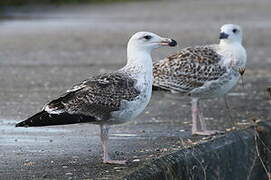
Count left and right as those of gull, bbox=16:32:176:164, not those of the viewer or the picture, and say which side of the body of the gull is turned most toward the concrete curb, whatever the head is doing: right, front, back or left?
front

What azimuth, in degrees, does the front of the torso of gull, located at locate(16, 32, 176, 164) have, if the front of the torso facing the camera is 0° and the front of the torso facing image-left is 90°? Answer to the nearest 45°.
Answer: approximately 270°
